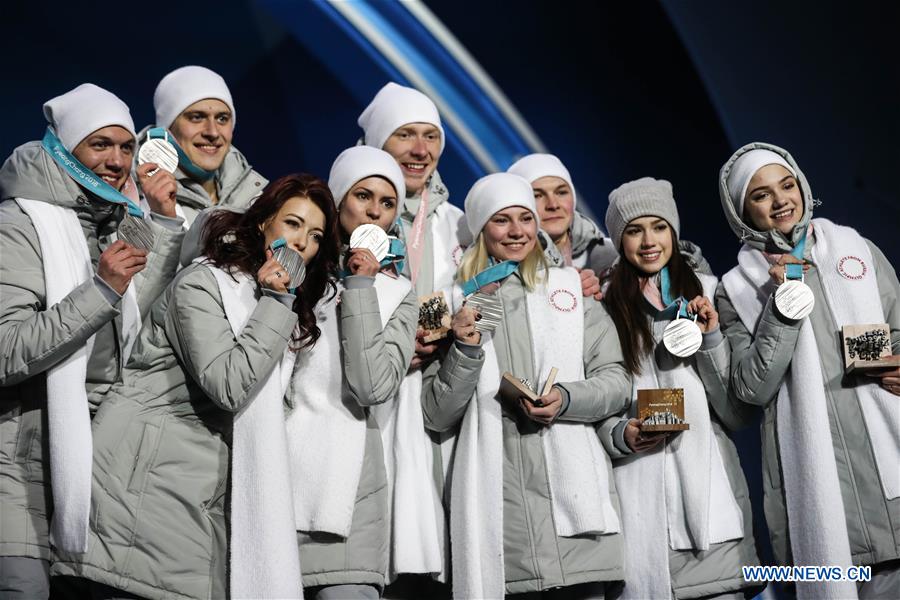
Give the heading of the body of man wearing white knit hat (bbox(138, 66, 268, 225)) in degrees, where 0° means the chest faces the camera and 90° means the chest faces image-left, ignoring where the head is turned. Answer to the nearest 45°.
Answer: approximately 315°

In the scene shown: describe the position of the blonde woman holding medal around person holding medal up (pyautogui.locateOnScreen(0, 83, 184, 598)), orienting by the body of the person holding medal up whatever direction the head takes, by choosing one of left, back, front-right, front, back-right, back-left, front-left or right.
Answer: front-left

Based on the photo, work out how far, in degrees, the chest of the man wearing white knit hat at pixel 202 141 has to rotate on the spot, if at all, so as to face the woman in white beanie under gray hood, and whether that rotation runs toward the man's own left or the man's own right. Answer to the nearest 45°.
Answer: approximately 45° to the man's own left

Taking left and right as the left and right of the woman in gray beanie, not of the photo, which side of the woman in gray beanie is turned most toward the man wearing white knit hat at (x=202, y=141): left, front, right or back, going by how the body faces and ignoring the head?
right

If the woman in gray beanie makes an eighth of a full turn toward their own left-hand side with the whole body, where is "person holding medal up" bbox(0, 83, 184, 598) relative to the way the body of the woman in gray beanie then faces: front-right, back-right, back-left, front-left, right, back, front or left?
right

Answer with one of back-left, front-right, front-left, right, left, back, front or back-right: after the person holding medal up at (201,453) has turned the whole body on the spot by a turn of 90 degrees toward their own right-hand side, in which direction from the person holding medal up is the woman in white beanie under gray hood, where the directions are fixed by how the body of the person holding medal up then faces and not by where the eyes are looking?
back-left

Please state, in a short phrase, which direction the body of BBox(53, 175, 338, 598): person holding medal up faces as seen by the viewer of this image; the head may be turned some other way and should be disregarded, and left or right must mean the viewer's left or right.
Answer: facing the viewer and to the right of the viewer

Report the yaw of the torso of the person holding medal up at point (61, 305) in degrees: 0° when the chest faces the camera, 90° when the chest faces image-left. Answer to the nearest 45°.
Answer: approximately 315°

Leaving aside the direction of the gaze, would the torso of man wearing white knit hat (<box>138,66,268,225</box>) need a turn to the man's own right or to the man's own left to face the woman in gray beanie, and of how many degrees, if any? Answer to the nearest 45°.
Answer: approximately 45° to the man's own left

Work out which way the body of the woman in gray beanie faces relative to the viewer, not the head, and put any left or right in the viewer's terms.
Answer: facing the viewer

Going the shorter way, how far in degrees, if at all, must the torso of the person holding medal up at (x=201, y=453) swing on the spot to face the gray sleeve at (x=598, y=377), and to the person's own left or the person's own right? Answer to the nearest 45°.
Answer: approximately 45° to the person's own left
